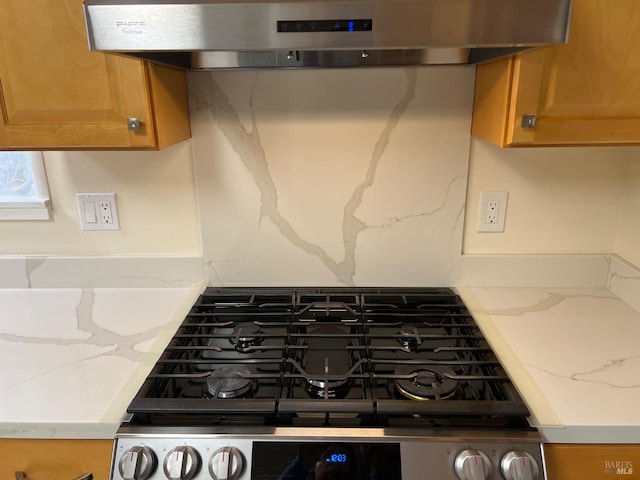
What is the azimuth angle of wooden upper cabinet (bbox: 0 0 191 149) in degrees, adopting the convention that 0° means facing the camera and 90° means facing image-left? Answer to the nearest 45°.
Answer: approximately 0°

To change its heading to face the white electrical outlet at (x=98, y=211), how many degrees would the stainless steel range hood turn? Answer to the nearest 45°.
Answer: approximately 135° to its right

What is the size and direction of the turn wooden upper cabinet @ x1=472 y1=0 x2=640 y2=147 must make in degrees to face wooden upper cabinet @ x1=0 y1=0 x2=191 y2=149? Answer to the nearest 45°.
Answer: approximately 45° to its right

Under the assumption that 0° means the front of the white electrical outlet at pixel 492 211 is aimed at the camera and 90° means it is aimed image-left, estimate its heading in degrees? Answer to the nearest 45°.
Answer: approximately 0°
